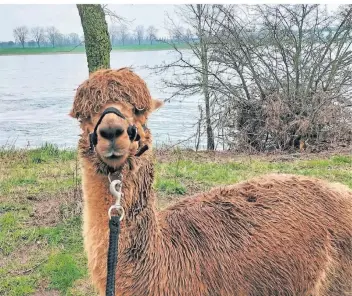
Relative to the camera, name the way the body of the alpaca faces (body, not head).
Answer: to the viewer's left
